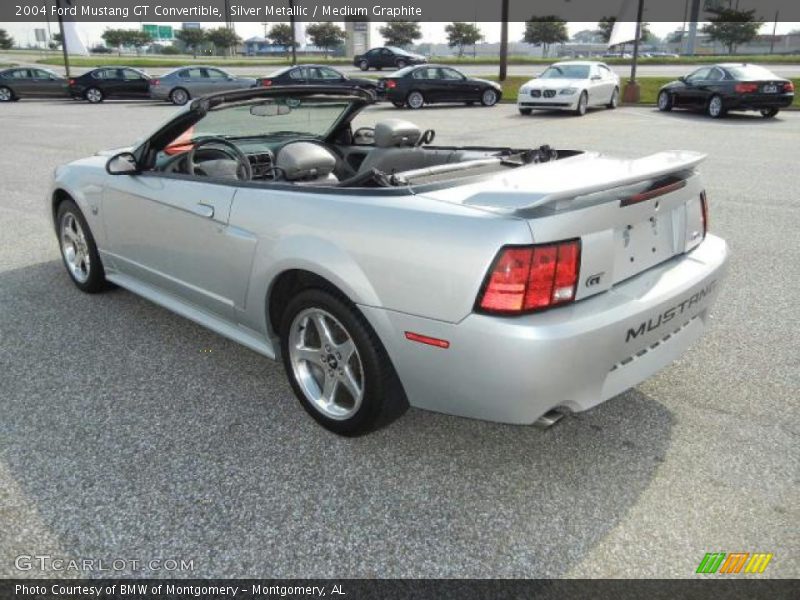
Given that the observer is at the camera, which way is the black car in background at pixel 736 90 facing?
facing away from the viewer and to the left of the viewer

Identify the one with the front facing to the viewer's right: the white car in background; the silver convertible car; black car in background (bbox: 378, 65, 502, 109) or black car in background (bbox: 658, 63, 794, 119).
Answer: black car in background (bbox: 378, 65, 502, 109)

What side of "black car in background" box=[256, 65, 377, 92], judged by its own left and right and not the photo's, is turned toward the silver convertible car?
right

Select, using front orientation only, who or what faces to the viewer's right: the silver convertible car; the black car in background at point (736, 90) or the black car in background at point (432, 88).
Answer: the black car in background at point (432, 88)

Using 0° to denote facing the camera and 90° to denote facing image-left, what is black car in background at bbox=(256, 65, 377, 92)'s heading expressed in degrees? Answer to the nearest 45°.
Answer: approximately 270°

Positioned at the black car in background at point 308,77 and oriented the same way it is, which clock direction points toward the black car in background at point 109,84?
the black car in background at point 109,84 is roughly at 7 o'clock from the black car in background at point 308,77.

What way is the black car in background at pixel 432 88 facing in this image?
to the viewer's right
